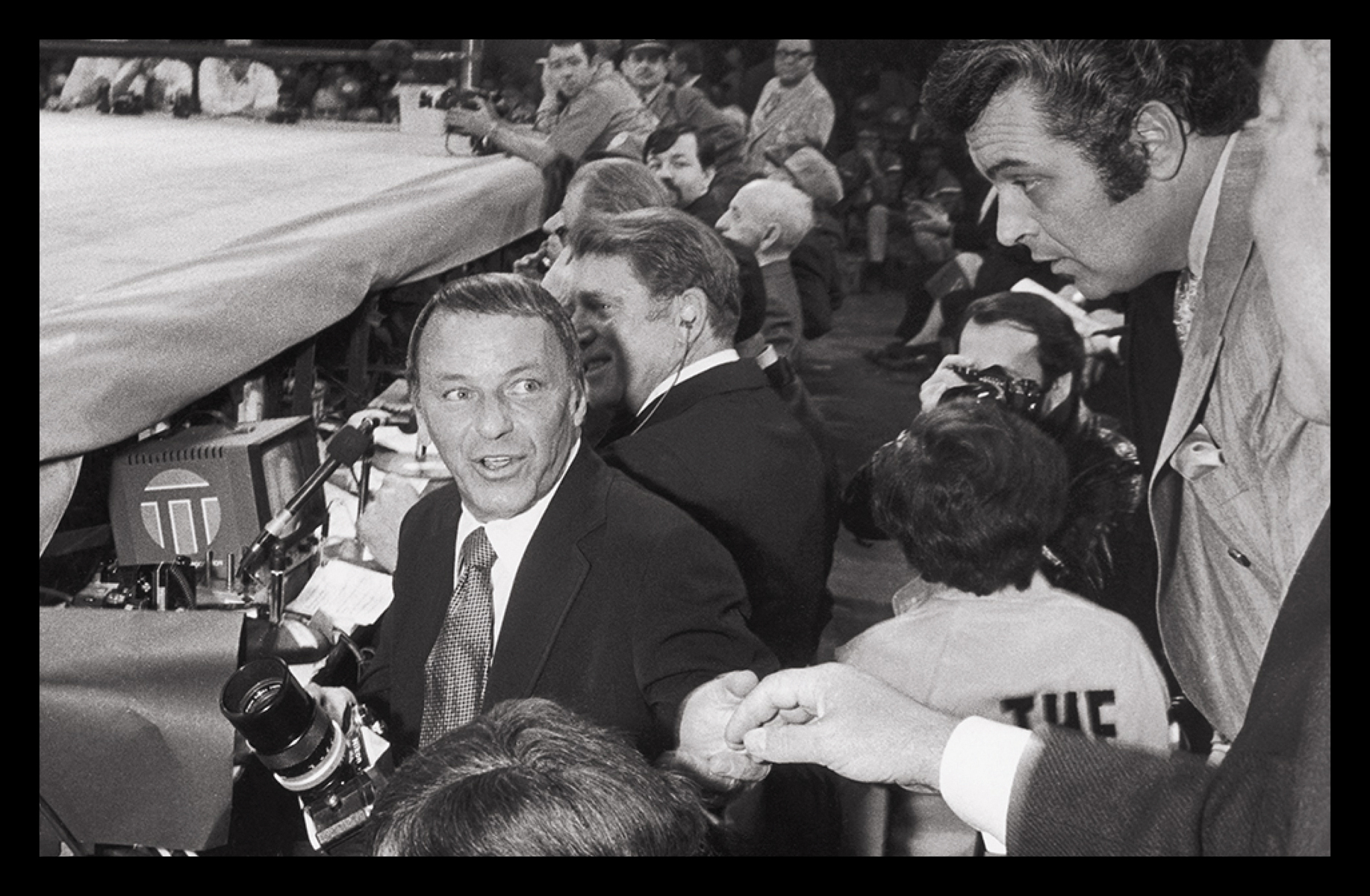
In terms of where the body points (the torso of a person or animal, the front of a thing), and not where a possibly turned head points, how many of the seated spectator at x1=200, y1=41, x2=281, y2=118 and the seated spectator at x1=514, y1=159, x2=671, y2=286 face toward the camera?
1

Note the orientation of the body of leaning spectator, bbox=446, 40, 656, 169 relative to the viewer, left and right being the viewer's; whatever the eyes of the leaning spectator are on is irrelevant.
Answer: facing the viewer and to the left of the viewer

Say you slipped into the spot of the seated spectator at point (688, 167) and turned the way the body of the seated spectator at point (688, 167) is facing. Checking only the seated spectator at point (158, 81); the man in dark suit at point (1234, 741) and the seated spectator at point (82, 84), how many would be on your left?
1

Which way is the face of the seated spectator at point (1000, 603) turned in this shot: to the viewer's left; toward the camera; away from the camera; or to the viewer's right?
away from the camera

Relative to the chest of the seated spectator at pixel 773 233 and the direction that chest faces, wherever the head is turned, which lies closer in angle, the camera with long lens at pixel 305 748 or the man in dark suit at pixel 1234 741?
the camera with long lens

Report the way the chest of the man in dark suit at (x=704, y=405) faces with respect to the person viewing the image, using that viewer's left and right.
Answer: facing to the left of the viewer

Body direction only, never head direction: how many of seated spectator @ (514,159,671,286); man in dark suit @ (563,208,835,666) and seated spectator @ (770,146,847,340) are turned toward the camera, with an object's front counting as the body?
0

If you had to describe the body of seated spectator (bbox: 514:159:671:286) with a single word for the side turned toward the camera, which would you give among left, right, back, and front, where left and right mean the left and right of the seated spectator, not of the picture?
left

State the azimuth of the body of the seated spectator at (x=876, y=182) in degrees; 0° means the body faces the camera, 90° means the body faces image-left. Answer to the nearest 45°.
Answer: approximately 45°

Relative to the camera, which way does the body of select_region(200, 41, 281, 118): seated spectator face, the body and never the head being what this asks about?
toward the camera

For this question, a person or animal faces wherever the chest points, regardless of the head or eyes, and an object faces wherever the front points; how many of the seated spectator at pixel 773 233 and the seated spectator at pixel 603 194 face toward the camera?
0
